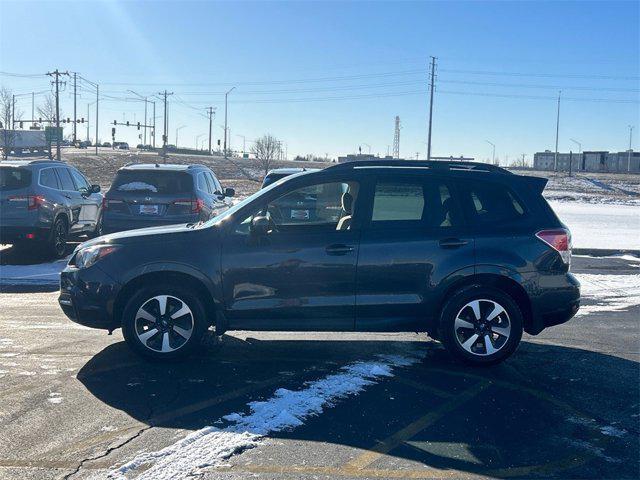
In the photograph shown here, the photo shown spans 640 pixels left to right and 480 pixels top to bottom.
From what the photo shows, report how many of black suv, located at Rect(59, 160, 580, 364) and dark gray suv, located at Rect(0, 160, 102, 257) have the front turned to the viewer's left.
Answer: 1

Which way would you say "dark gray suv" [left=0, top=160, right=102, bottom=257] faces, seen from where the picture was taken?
facing away from the viewer and to the right of the viewer

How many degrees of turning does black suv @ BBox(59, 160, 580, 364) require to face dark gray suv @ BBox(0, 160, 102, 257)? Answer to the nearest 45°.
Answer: approximately 45° to its right

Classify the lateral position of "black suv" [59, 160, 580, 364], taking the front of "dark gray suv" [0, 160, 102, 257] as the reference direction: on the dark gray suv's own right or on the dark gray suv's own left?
on the dark gray suv's own right

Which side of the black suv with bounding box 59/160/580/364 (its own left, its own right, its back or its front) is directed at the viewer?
left

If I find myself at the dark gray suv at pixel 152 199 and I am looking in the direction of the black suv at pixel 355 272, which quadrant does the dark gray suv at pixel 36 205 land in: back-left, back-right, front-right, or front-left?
back-right

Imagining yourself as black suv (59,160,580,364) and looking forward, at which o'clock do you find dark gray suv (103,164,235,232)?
The dark gray suv is roughly at 2 o'clock from the black suv.

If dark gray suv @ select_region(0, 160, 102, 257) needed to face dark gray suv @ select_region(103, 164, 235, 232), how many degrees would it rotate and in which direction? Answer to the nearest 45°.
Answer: approximately 90° to its right
